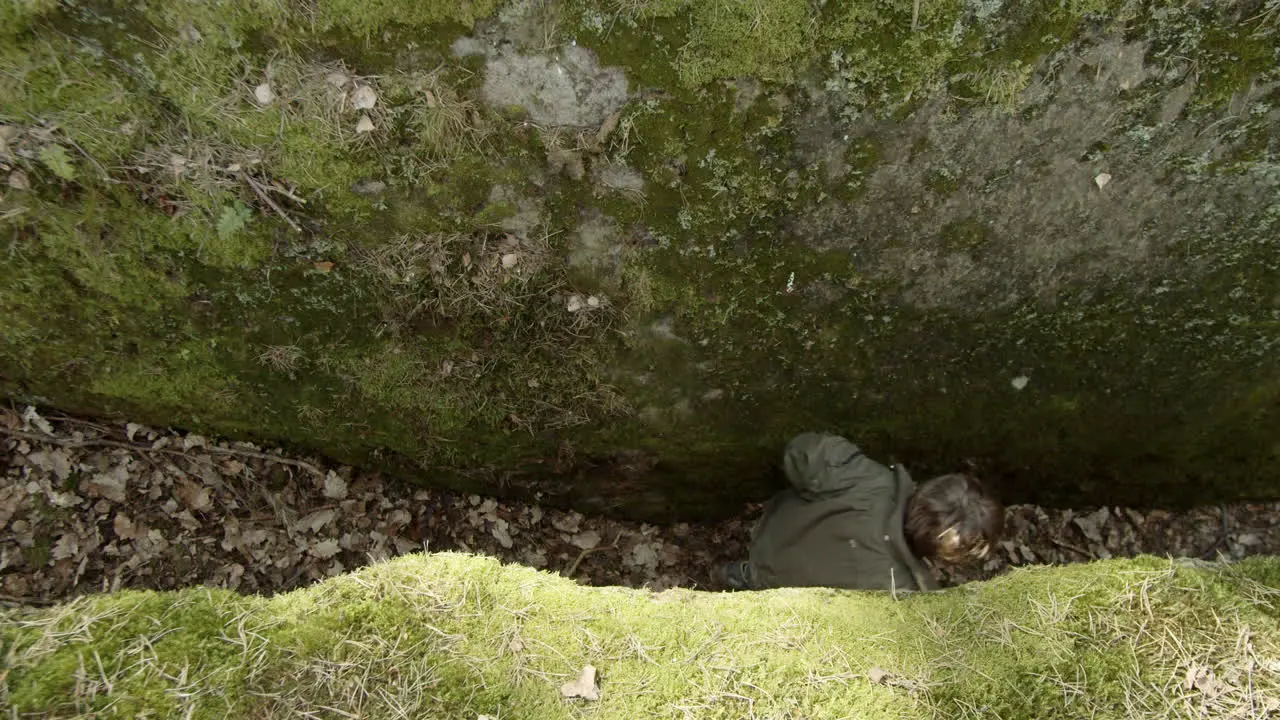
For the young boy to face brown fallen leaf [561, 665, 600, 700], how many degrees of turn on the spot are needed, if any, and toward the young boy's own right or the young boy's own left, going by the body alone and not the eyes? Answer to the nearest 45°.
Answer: approximately 135° to the young boy's own right

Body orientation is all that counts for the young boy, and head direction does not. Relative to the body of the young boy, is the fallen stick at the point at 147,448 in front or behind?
behind

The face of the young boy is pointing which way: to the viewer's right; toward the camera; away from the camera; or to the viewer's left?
to the viewer's right

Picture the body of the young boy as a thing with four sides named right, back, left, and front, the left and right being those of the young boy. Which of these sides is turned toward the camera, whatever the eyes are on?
right
